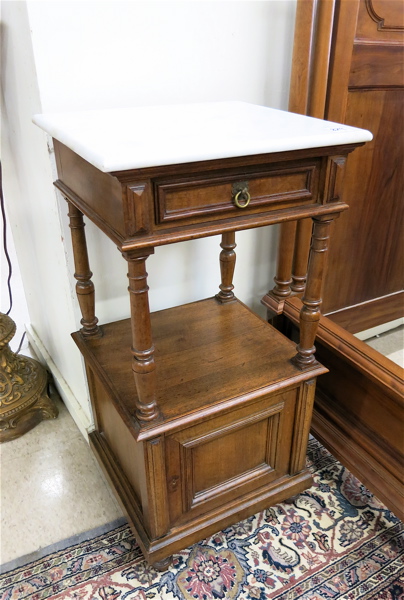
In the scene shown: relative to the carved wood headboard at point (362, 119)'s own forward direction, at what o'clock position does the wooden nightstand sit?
The wooden nightstand is roughly at 2 o'clock from the carved wood headboard.

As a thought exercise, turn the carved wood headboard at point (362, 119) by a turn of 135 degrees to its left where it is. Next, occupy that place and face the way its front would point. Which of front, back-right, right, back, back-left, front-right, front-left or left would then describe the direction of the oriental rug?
back

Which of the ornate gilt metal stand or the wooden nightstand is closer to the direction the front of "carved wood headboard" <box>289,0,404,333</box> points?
the wooden nightstand

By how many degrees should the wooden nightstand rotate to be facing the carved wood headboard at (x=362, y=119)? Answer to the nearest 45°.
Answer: approximately 90° to its left
